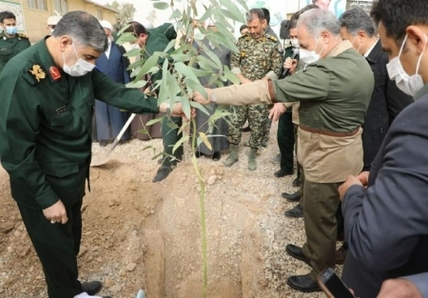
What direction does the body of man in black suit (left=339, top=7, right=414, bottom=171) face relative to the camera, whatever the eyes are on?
to the viewer's left

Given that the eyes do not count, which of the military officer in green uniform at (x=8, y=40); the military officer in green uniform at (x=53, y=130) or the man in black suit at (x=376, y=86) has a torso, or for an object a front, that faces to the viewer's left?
the man in black suit

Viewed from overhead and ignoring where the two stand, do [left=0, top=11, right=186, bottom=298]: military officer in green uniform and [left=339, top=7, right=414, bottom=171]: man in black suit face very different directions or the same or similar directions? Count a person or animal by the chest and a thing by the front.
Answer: very different directions

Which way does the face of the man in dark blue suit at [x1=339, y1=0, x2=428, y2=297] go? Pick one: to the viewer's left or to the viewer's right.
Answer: to the viewer's left

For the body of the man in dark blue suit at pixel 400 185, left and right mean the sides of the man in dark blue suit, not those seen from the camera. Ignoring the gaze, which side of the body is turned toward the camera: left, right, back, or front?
left

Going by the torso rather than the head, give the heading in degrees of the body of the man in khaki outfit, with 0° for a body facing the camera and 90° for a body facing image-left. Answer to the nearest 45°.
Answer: approximately 90°
